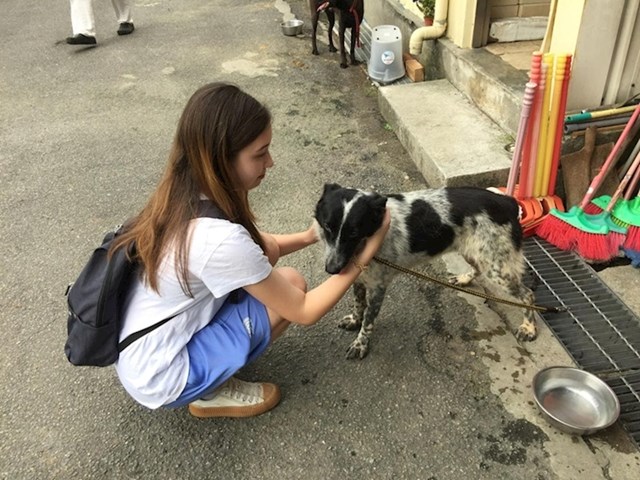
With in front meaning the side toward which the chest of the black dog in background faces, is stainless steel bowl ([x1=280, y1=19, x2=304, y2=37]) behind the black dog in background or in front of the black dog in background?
behind

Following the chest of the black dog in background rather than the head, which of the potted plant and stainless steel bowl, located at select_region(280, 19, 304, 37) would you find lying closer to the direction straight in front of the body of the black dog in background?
the potted plant

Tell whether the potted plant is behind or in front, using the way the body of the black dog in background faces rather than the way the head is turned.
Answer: in front

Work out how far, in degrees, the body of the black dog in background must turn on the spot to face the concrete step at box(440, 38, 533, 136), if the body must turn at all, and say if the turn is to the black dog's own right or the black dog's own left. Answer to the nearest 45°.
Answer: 0° — it already faces it
